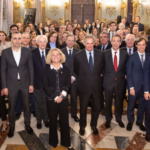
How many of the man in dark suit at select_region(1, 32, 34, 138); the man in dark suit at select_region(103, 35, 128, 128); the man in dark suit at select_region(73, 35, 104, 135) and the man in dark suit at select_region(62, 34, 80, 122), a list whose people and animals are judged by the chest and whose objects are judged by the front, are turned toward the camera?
4

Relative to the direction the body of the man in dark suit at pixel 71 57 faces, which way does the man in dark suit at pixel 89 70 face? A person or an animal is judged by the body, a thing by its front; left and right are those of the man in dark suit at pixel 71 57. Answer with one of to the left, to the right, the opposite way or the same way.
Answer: the same way

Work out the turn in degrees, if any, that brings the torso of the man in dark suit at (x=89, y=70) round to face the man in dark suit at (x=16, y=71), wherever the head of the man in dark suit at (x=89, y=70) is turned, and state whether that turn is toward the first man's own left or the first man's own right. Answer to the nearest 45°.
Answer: approximately 90° to the first man's own right

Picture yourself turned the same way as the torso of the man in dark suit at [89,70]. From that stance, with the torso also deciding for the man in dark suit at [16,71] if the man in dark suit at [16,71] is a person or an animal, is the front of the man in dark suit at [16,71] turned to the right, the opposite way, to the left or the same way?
the same way

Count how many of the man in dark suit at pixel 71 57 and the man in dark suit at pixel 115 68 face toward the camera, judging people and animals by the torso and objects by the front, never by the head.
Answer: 2

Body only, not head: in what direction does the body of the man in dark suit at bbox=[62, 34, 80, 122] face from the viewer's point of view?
toward the camera

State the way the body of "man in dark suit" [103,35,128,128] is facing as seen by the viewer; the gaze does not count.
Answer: toward the camera

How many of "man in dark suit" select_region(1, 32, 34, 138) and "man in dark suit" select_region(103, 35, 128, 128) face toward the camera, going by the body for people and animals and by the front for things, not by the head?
2

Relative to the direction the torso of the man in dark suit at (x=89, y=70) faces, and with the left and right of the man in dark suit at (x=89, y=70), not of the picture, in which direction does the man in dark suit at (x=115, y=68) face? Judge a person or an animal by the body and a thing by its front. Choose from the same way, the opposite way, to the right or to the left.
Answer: the same way

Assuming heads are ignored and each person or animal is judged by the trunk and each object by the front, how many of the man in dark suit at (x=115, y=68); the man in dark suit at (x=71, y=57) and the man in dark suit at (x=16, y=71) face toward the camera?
3

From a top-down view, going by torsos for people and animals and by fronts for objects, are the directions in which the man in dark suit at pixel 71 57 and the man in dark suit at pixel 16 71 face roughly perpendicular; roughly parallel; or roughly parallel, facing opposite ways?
roughly parallel
